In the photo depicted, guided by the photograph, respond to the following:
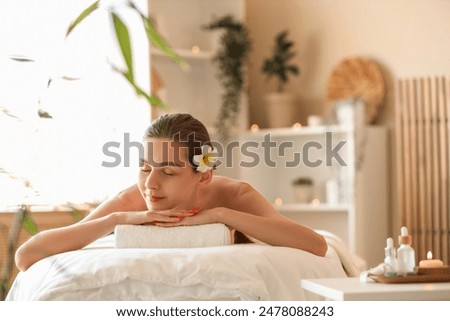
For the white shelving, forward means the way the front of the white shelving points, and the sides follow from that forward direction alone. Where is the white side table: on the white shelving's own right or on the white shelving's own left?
on the white shelving's own left

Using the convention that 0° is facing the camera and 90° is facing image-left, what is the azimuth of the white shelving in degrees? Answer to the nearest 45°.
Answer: approximately 45°

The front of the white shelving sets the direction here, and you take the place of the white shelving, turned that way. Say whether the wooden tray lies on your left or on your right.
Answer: on your left
